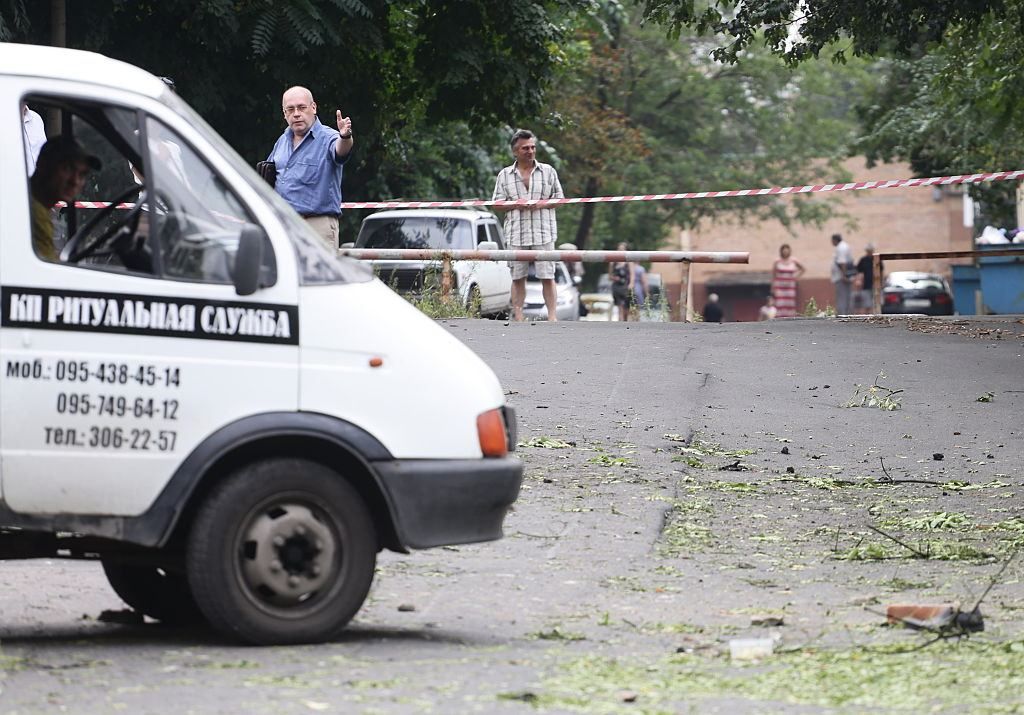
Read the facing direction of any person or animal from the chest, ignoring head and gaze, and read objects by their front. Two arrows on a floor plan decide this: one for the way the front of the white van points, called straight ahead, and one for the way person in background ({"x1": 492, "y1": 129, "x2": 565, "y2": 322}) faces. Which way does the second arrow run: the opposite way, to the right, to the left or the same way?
to the right

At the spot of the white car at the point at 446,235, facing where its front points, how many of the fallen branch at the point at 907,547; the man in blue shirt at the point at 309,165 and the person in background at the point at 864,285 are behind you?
1

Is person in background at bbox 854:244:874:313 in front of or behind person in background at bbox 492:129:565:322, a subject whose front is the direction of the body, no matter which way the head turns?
behind

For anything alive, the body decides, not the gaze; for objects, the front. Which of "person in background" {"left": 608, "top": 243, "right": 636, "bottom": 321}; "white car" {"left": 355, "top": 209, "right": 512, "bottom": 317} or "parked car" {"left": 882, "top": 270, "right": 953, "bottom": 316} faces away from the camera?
the parked car

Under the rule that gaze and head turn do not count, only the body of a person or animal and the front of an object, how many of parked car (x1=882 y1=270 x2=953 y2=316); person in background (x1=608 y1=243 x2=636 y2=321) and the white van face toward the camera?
1

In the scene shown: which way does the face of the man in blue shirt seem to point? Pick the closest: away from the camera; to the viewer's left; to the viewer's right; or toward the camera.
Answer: toward the camera

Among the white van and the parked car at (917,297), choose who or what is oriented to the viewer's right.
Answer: the white van

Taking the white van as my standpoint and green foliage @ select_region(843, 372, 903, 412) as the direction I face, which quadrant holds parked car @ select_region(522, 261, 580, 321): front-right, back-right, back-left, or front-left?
front-left

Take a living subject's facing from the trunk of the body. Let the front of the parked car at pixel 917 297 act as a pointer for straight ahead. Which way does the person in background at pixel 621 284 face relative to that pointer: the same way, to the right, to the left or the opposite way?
the opposite way

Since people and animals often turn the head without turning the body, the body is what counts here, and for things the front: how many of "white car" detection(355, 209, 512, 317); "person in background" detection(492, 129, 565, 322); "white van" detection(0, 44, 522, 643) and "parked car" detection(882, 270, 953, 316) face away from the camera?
1

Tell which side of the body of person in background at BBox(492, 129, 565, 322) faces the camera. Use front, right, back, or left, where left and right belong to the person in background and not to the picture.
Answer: front

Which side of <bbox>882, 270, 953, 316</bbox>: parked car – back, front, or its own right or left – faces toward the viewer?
back

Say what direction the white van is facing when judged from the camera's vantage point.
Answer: facing to the right of the viewer

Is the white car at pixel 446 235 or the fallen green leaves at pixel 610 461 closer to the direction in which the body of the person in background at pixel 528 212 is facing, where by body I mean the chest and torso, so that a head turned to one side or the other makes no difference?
the fallen green leaves
